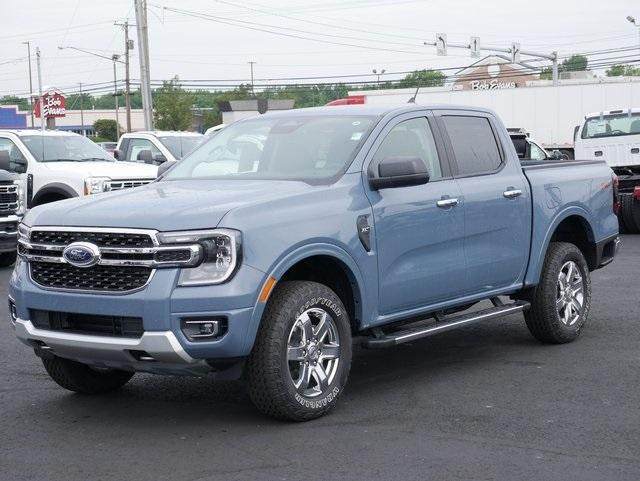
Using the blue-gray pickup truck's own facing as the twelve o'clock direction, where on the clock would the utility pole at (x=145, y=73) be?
The utility pole is roughly at 4 o'clock from the blue-gray pickup truck.

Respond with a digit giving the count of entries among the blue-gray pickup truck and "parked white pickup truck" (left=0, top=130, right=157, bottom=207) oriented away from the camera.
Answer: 0

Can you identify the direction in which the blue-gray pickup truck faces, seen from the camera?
facing the viewer and to the left of the viewer

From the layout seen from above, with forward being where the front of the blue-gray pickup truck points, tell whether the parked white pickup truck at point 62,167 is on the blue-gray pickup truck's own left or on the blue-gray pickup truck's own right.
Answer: on the blue-gray pickup truck's own right

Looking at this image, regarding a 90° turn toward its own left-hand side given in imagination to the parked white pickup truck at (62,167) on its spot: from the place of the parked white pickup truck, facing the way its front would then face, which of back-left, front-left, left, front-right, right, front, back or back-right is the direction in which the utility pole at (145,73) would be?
front-left

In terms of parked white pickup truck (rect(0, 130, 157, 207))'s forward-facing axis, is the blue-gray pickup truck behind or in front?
in front
